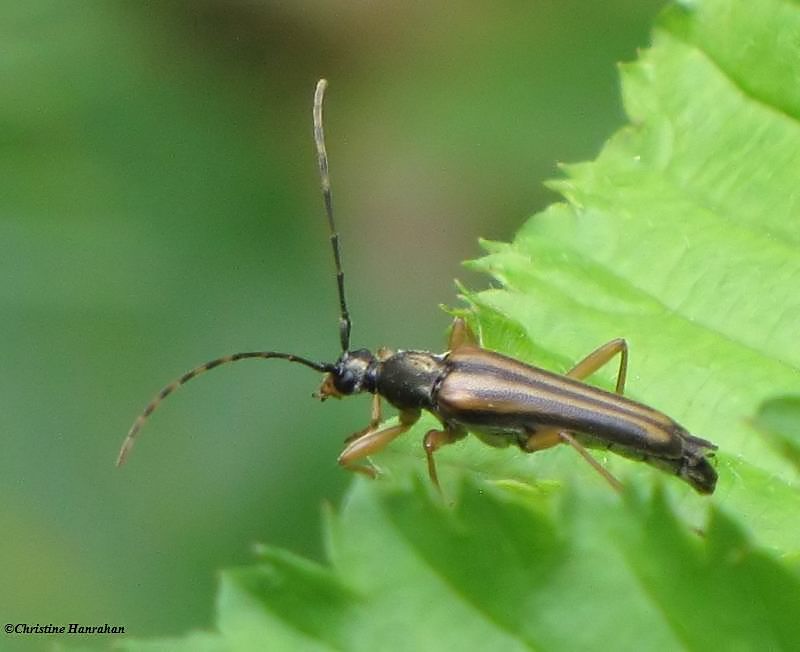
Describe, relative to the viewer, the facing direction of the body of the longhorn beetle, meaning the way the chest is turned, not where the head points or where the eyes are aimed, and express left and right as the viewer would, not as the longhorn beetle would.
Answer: facing to the left of the viewer
